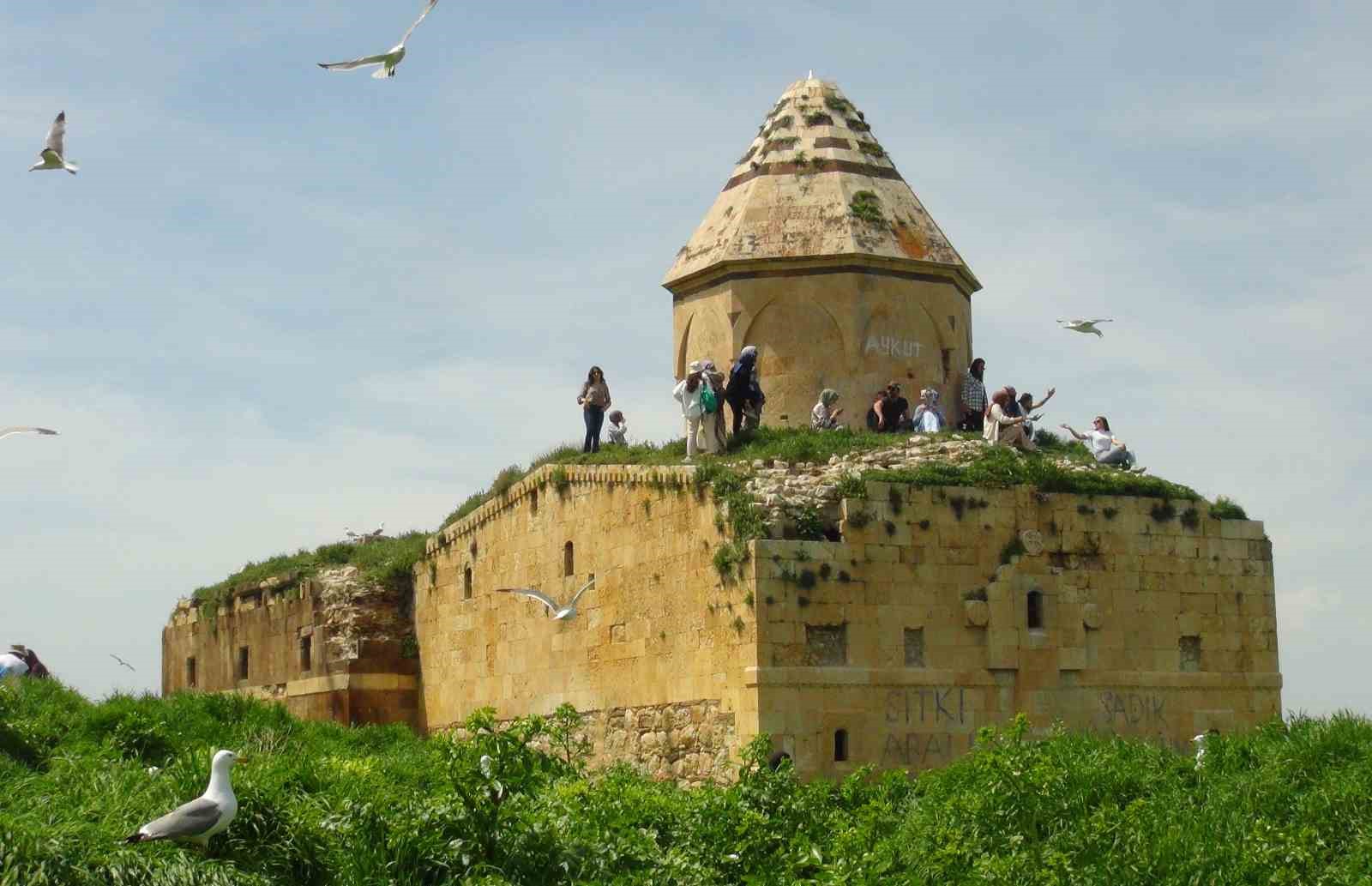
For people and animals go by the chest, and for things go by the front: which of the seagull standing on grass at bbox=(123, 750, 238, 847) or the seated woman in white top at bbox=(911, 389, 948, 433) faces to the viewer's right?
the seagull standing on grass

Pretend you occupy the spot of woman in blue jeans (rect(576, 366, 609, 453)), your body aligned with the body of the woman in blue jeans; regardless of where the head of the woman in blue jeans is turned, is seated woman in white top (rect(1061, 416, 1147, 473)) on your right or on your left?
on your left

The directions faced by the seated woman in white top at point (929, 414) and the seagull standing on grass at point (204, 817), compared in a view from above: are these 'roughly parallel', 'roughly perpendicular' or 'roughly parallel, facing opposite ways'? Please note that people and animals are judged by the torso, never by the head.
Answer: roughly perpendicular

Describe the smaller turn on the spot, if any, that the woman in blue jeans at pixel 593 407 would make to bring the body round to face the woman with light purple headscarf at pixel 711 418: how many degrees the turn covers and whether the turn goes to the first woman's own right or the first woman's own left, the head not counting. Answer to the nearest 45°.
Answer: approximately 45° to the first woman's own left

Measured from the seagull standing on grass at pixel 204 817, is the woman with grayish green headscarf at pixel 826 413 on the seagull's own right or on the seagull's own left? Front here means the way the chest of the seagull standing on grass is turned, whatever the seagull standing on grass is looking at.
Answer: on the seagull's own left

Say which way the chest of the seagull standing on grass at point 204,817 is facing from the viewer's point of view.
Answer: to the viewer's right

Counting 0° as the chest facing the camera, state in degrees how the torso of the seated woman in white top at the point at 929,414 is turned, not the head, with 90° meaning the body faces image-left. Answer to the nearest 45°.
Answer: approximately 0°
